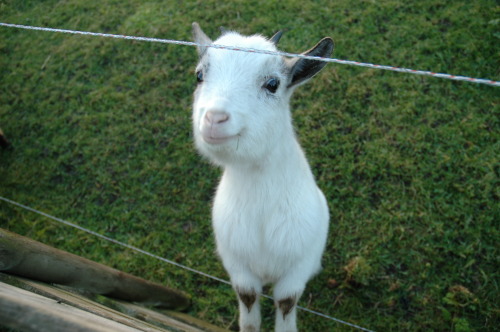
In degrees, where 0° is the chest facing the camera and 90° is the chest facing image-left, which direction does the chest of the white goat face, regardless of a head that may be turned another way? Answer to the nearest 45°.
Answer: approximately 0°

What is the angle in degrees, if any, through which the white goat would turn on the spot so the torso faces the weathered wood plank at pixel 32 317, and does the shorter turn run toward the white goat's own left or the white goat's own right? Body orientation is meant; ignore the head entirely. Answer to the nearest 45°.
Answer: approximately 45° to the white goat's own right

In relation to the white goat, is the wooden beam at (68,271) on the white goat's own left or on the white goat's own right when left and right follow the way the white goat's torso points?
on the white goat's own right

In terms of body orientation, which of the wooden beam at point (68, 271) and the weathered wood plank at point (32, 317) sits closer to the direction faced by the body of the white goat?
the weathered wood plank
